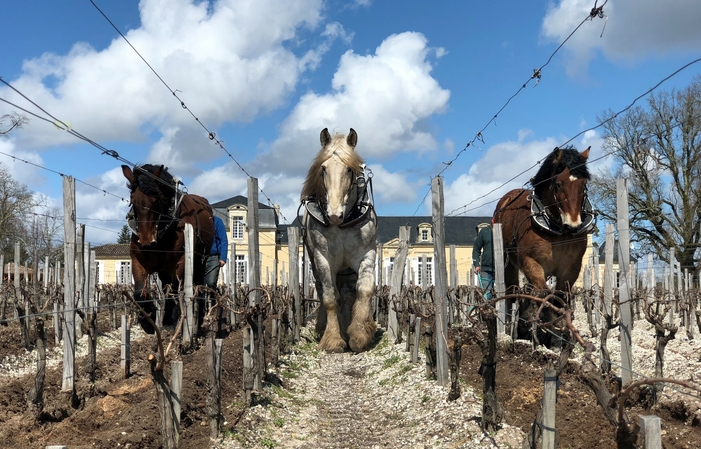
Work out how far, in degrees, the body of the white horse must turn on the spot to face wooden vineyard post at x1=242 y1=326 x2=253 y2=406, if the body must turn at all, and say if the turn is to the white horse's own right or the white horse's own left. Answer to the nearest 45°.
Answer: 0° — it already faces it

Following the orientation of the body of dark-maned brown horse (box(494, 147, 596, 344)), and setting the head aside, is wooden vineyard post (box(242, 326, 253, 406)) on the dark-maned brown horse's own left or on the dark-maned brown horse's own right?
on the dark-maned brown horse's own right

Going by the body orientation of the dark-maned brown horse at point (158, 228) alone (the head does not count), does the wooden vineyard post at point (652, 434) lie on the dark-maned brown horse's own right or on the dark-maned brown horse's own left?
on the dark-maned brown horse's own left

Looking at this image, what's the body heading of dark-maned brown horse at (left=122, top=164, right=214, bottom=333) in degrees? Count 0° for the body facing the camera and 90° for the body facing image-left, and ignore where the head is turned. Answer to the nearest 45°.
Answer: approximately 45°

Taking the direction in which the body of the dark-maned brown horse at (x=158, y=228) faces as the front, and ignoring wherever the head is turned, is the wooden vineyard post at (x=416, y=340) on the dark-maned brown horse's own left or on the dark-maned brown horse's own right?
on the dark-maned brown horse's own left

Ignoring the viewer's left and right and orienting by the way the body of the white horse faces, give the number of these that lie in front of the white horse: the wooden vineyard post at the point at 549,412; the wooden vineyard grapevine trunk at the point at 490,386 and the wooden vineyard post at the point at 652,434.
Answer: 3
